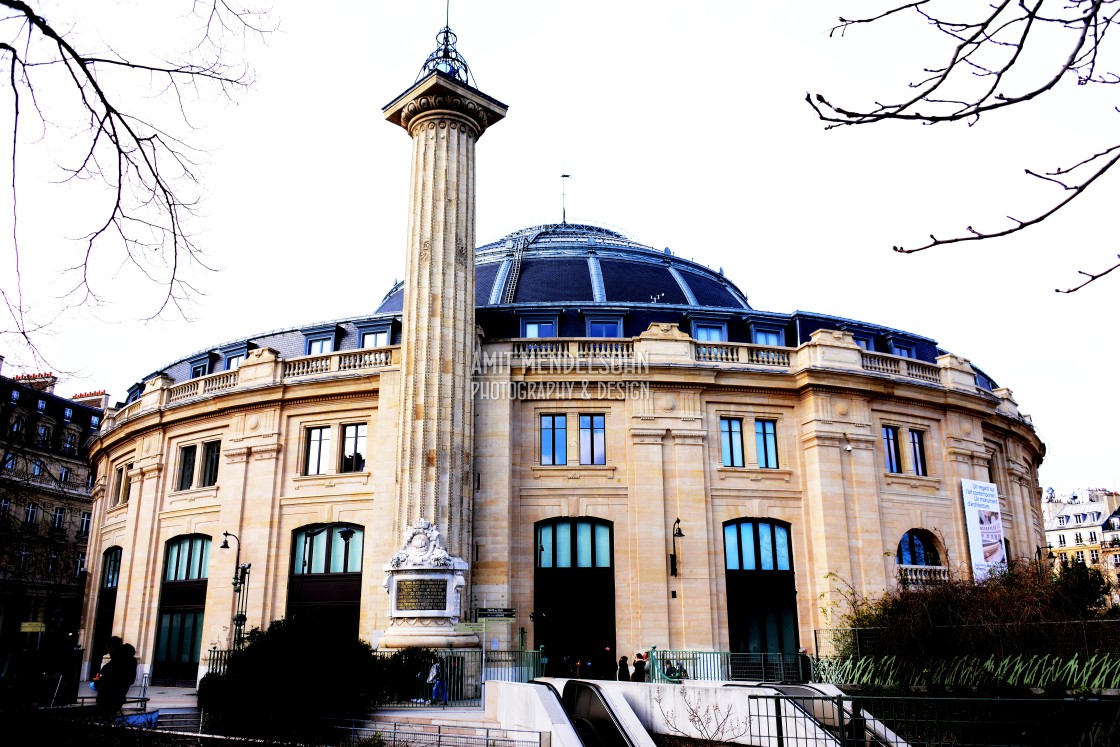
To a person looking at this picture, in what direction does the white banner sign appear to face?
facing the viewer and to the right of the viewer

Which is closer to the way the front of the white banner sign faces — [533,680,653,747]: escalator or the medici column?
the escalator

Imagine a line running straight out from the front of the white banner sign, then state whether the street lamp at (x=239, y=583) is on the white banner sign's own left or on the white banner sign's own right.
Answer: on the white banner sign's own right

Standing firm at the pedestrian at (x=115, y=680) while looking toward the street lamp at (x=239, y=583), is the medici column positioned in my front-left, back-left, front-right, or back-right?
front-right

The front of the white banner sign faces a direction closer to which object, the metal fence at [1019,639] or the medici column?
the metal fence

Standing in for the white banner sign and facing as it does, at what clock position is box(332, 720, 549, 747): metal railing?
The metal railing is roughly at 2 o'clock from the white banner sign.

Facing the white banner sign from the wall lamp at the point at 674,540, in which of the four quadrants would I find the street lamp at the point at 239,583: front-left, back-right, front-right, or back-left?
back-left

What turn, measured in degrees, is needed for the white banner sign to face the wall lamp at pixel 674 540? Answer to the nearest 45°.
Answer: approximately 90° to its right

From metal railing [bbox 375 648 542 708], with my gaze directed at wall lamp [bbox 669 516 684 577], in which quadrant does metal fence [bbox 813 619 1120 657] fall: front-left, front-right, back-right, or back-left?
front-right

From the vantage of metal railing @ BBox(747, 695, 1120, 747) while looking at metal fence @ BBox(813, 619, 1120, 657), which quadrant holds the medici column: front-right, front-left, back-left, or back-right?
front-left

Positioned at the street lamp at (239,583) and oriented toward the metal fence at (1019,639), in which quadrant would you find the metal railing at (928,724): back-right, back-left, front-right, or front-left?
front-right

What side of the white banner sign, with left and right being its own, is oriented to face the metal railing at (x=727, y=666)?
right

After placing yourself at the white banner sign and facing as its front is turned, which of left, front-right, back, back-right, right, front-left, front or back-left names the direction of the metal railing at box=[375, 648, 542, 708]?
right

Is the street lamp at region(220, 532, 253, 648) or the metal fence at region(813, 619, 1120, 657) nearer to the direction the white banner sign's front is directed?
the metal fence
